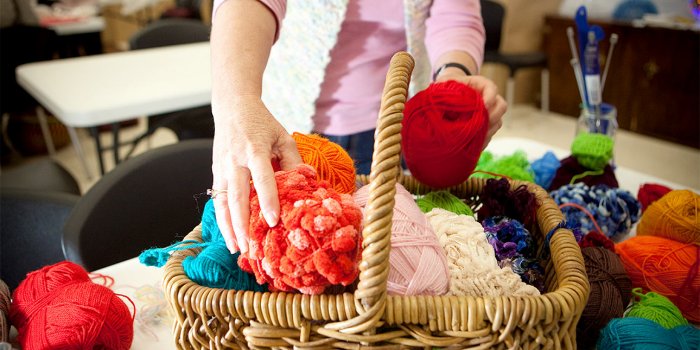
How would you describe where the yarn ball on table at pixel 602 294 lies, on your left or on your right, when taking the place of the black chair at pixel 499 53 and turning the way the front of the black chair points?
on your right

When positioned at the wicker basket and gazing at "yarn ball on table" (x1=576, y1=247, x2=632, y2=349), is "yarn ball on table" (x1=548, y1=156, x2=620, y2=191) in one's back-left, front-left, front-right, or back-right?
front-left

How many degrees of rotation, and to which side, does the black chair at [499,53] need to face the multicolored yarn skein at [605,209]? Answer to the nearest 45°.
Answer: approximately 90° to its right

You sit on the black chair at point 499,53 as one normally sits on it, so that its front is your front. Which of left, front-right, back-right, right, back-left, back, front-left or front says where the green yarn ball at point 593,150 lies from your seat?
right

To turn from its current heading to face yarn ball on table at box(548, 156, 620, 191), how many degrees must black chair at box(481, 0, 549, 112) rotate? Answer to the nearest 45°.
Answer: approximately 90° to its right

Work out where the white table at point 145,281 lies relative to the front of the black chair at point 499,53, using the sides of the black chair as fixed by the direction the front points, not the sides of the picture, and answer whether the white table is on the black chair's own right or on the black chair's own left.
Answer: on the black chair's own right

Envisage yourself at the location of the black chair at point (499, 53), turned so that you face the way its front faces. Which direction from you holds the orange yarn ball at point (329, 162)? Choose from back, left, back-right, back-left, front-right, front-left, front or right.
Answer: right

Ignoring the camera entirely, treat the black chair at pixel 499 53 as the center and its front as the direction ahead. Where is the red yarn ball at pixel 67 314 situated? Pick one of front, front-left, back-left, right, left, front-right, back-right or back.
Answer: right
